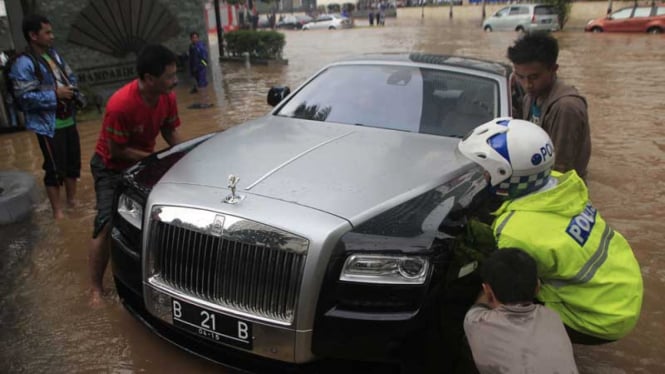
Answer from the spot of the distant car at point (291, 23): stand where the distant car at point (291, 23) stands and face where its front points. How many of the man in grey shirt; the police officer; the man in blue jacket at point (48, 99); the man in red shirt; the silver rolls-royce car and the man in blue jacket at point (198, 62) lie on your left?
6

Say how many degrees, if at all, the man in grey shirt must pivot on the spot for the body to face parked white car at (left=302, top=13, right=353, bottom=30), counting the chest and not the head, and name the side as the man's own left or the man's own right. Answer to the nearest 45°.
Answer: approximately 45° to the man's own left

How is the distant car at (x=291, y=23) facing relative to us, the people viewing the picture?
facing to the left of the viewer

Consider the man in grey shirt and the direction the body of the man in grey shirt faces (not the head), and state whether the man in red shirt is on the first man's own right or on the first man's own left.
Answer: on the first man's own left

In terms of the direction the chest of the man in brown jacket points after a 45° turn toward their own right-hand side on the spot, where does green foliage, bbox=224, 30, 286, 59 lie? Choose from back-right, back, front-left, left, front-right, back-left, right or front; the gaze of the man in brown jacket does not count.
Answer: front-right

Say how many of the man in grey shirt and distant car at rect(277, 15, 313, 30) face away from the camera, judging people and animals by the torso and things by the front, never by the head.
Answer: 1

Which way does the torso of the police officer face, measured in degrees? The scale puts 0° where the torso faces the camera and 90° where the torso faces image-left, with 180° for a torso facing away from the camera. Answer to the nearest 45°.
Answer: approximately 135°

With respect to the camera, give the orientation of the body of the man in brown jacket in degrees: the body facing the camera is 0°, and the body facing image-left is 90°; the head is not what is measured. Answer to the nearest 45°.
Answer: approximately 45°

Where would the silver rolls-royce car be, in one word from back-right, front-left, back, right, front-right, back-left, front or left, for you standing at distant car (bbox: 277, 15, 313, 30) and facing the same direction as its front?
left

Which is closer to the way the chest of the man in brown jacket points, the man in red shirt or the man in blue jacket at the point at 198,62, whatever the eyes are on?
the man in red shirt

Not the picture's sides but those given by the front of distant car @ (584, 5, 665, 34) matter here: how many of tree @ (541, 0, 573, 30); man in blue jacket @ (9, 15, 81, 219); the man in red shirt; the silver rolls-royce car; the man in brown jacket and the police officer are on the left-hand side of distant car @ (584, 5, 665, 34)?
5

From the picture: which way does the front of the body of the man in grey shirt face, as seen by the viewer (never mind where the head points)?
away from the camera

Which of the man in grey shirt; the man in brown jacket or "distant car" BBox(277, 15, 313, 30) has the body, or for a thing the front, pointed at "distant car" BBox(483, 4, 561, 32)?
the man in grey shirt

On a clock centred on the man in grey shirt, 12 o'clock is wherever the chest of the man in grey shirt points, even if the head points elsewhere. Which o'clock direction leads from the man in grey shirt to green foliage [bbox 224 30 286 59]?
The green foliage is roughly at 11 o'clock from the man in grey shirt.

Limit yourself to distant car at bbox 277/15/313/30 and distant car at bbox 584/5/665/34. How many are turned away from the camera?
0

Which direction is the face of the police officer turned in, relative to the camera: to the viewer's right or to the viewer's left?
to the viewer's left

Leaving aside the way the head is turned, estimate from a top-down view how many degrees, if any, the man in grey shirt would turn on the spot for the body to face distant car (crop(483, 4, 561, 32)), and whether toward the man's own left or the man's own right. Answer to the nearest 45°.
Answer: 0° — they already face it

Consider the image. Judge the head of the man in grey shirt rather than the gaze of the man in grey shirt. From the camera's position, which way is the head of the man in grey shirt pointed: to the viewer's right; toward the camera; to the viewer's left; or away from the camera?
away from the camera

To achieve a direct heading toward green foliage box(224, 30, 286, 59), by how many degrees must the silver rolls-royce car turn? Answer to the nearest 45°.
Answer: approximately 135° to its right
